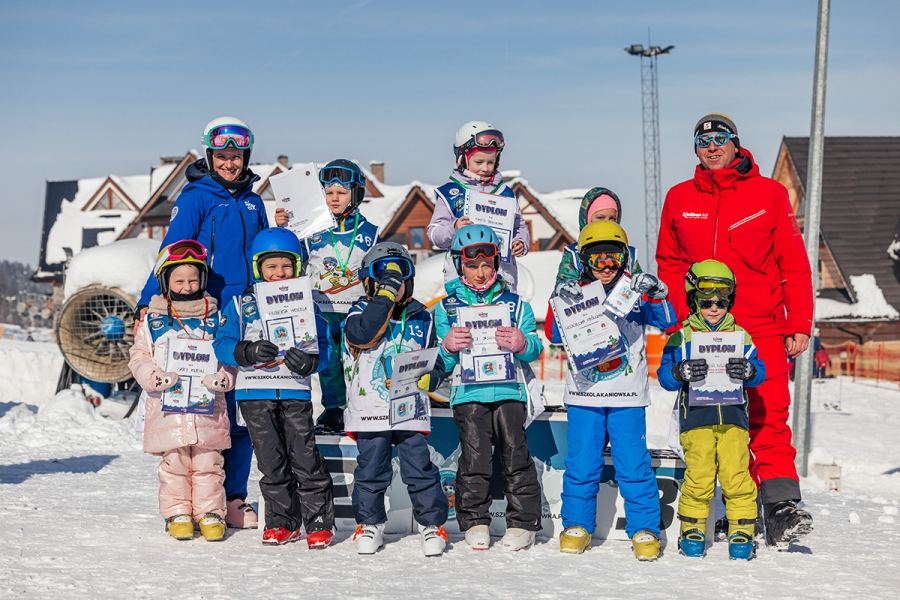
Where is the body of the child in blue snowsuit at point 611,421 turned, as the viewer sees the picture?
toward the camera

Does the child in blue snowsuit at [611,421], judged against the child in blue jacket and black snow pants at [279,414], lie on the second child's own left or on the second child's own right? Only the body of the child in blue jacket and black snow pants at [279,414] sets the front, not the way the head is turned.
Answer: on the second child's own left

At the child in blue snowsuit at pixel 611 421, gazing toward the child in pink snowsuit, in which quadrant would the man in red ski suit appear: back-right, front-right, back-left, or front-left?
back-right

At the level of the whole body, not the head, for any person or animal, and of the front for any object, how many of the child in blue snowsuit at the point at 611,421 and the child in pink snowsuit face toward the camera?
2

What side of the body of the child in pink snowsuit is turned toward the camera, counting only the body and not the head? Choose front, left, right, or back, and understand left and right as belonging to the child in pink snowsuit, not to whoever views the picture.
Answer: front

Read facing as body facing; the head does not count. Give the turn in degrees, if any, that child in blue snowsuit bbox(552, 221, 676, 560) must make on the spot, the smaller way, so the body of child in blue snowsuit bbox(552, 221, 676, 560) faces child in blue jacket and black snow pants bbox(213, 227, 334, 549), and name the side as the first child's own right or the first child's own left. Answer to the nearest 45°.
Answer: approximately 90° to the first child's own right

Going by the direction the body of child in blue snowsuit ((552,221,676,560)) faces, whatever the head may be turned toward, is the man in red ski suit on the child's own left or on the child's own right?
on the child's own left

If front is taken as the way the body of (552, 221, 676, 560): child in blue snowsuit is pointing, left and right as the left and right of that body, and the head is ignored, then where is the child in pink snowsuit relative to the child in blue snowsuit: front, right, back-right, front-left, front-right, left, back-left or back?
right

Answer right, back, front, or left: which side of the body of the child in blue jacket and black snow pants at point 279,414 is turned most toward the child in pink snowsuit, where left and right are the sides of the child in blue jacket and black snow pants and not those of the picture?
right

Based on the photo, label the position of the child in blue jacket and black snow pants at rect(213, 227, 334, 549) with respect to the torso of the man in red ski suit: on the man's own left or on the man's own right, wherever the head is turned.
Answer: on the man's own right

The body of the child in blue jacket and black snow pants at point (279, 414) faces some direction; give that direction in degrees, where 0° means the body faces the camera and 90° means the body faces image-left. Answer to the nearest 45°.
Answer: approximately 0°

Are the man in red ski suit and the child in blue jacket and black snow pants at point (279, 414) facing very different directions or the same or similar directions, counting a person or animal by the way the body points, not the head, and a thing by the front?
same or similar directions

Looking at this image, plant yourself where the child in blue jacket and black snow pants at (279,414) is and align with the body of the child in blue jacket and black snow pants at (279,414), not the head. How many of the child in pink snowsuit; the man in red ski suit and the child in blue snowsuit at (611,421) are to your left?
2
